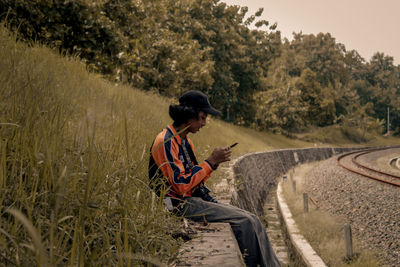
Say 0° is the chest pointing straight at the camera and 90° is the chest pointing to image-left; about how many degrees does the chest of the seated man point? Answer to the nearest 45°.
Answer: approximately 270°

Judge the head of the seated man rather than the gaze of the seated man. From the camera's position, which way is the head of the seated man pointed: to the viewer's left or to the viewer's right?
to the viewer's right
